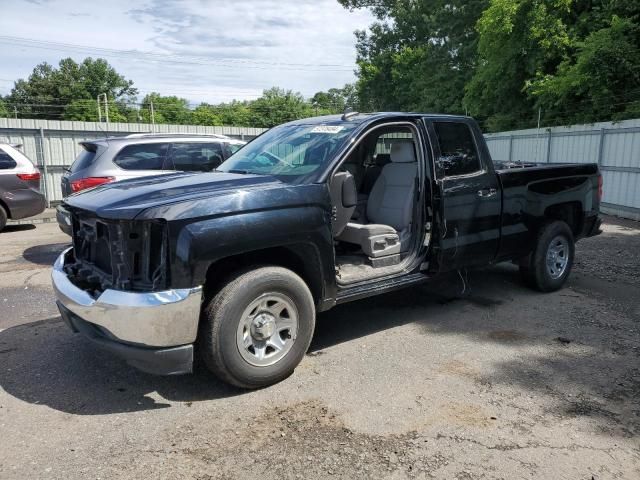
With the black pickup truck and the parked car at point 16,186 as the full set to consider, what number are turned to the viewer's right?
0

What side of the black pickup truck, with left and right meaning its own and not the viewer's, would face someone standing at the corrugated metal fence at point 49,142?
right

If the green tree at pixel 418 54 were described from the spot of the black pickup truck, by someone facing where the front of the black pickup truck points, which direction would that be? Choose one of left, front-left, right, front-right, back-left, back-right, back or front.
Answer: back-right

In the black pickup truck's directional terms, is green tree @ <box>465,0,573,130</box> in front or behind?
behind

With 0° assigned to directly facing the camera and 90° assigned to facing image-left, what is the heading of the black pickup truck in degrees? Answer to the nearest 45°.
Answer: approximately 45°

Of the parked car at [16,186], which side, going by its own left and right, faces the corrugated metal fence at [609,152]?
back

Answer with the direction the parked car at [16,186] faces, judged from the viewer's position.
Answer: facing to the left of the viewer

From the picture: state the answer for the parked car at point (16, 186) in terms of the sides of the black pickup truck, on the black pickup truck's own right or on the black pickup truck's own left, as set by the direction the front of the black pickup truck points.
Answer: on the black pickup truck's own right

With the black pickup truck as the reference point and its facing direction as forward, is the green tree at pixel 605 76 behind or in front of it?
behind
